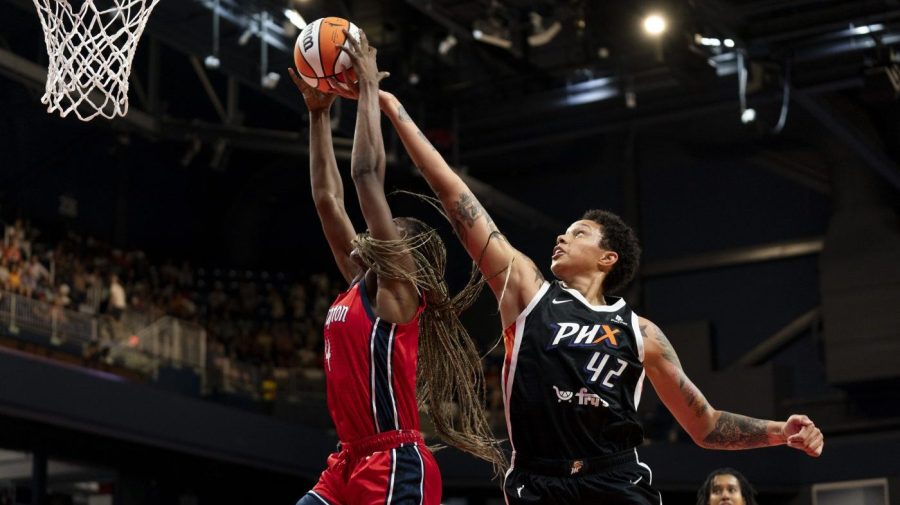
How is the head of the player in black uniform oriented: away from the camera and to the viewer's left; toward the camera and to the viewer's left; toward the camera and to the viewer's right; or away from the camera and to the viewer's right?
toward the camera and to the viewer's left

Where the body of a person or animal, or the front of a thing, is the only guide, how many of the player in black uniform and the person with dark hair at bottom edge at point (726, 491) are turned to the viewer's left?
0

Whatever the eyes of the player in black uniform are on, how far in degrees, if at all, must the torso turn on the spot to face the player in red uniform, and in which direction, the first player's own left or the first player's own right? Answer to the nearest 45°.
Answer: approximately 90° to the first player's own right

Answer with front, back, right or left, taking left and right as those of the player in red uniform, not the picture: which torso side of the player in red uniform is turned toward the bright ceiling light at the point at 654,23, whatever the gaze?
right

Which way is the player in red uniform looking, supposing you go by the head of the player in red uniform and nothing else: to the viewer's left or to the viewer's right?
to the viewer's left

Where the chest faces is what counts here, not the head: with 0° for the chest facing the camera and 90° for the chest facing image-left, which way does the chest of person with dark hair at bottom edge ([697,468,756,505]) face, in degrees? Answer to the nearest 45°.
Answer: approximately 0°
